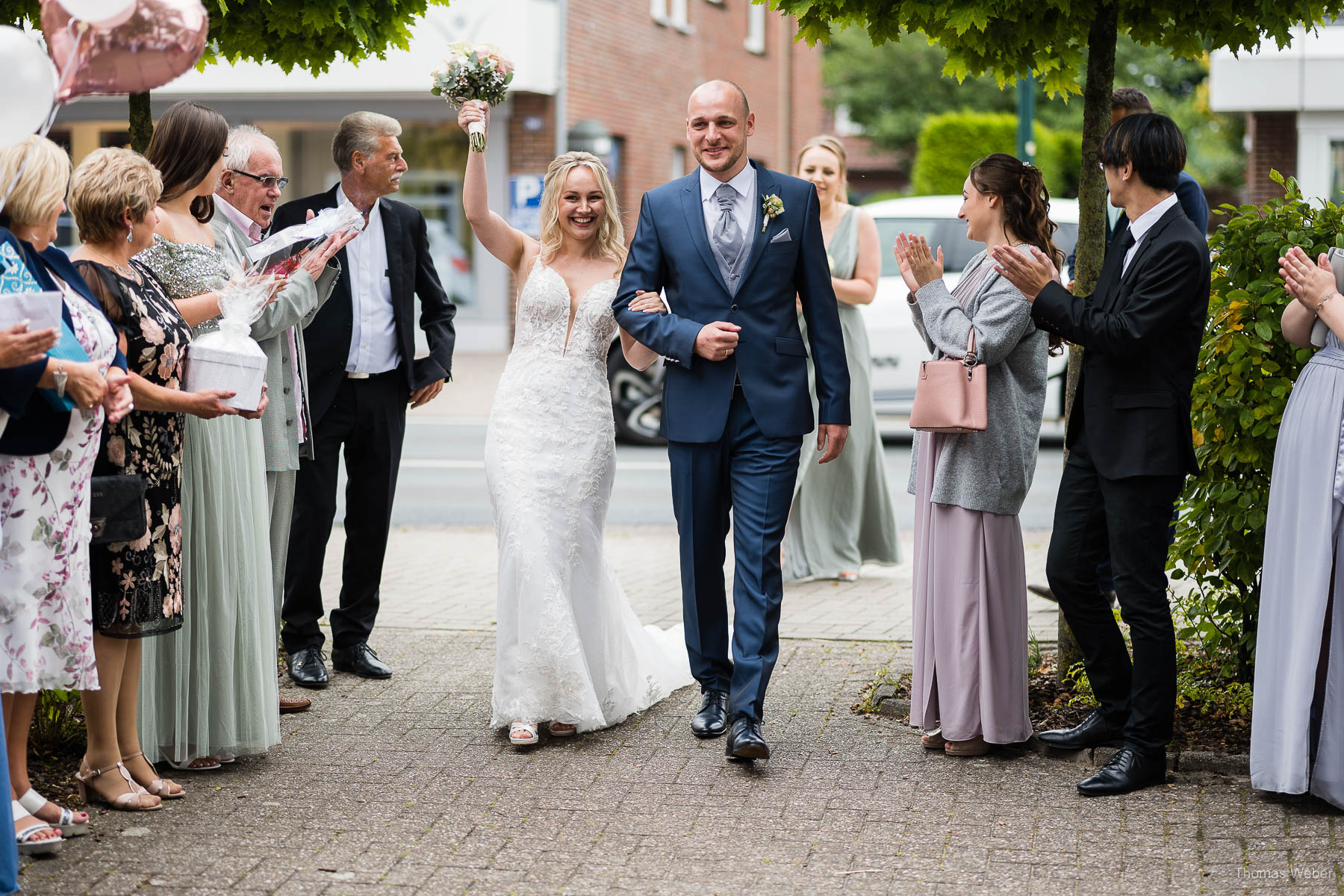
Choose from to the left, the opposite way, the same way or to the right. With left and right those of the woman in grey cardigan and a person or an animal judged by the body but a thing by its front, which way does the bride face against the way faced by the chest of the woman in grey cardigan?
to the left

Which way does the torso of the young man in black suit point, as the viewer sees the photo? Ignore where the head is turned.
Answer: to the viewer's left

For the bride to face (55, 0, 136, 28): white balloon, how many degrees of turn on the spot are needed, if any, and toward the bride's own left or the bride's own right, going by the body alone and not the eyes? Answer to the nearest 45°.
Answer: approximately 45° to the bride's own right

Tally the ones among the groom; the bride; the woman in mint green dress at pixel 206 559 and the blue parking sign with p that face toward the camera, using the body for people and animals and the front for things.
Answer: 3

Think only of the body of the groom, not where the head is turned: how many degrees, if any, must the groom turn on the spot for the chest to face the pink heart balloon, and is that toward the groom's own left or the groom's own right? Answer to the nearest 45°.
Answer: approximately 45° to the groom's own right

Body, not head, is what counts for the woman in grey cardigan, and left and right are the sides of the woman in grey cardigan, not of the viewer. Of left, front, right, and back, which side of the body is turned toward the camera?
left

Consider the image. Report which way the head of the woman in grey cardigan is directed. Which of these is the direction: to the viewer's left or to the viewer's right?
to the viewer's left

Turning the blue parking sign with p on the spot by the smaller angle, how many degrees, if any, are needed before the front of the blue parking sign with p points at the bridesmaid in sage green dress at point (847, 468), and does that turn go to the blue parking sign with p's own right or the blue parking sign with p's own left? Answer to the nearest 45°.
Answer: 0° — it already faces them

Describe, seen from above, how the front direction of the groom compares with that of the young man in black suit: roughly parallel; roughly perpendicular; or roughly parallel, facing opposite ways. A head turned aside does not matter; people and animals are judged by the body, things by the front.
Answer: roughly perpendicular

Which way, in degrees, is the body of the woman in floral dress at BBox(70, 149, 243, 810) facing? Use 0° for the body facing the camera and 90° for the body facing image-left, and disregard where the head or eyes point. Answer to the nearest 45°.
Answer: approximately 315°

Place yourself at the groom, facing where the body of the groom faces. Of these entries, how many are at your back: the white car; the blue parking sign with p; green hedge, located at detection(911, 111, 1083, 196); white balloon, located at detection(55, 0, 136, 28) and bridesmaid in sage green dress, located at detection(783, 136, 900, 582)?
4

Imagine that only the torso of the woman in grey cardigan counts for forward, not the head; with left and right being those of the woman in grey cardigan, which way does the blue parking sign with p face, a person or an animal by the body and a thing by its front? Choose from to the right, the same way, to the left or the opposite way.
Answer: to the left
